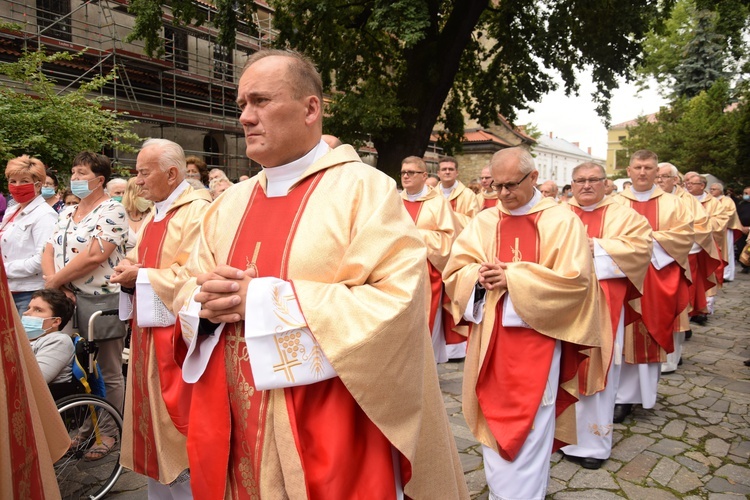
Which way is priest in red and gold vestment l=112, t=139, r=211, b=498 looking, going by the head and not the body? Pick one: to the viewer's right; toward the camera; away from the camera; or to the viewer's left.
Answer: to the viewer's left

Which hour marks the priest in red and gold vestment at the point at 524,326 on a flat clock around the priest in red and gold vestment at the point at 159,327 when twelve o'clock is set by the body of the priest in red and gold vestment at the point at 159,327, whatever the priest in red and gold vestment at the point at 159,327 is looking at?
the priest in red and gold vestment at the point at 524,326 is roughly at 8 o'clock from the priest in red and gold vestment at the point at 159,327.

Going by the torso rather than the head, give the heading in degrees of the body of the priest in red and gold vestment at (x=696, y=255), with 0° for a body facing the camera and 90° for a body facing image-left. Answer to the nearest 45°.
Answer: approximately 45°

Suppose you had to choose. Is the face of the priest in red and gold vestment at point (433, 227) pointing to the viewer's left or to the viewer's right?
to the viewer's left

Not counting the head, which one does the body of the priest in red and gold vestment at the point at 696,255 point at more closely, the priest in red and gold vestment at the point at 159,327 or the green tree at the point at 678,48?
the priest in red and gold vestment

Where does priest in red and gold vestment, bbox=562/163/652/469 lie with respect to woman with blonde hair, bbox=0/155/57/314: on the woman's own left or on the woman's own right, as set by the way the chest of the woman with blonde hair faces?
on the woman's own left

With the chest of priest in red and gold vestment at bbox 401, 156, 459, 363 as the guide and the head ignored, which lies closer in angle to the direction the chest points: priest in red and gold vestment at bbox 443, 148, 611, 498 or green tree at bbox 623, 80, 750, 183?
the priest in red and gold vestment
